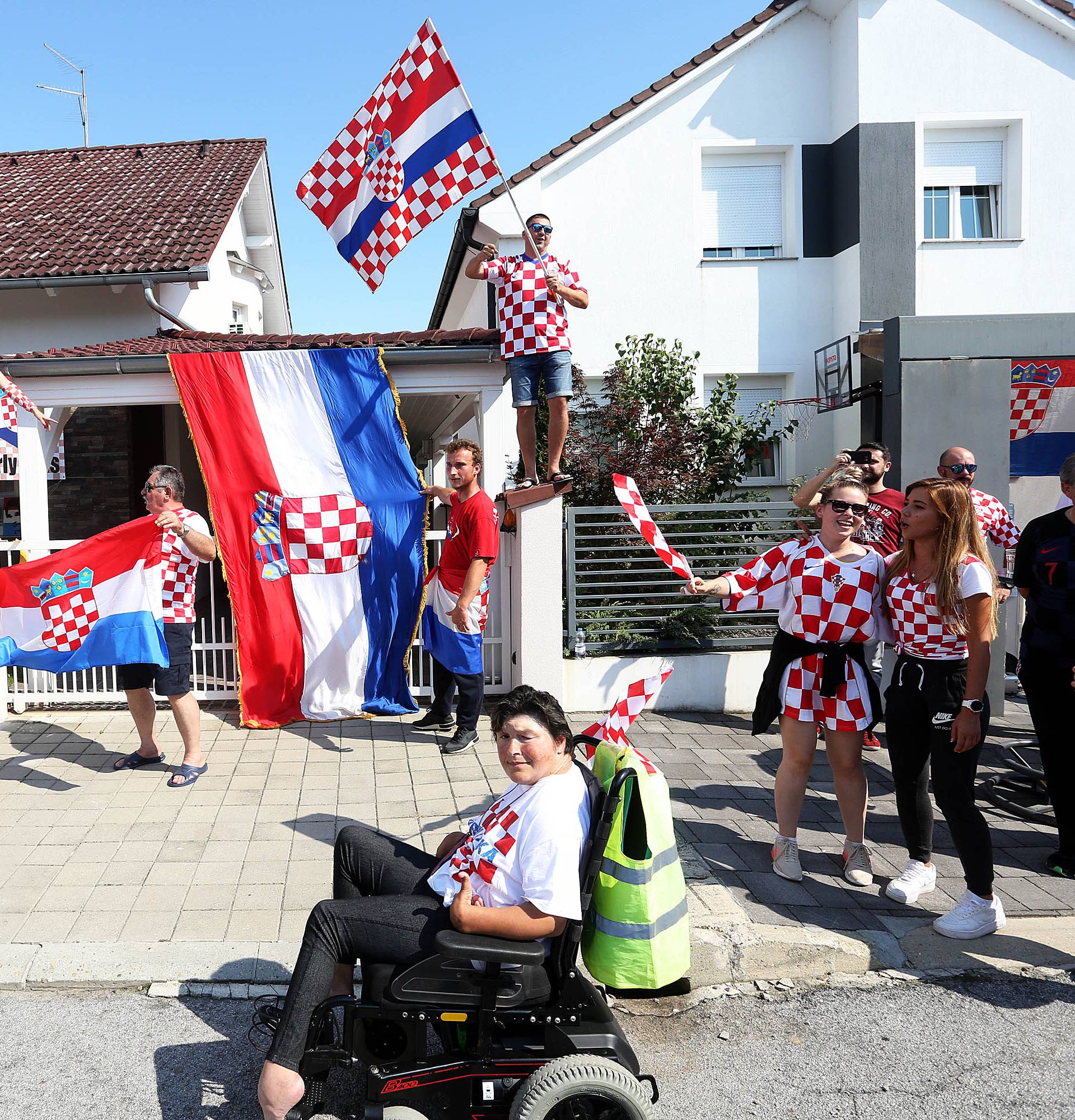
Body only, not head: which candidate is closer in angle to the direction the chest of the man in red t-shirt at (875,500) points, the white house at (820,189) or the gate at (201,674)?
the gate

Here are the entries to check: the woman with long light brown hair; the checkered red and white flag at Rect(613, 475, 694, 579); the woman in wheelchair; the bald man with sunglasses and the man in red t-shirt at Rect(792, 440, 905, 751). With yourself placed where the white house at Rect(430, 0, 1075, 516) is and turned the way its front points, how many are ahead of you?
5

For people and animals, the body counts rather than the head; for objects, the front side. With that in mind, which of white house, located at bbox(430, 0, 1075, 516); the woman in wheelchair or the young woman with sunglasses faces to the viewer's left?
the woman in wheelchair

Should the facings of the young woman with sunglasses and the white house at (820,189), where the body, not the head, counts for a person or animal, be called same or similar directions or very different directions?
same or similar directions

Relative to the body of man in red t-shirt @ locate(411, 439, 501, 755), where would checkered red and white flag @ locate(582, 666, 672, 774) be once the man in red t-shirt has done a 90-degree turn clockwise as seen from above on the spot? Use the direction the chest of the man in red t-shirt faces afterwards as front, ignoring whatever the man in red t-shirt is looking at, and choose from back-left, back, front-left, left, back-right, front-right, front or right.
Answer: back-left

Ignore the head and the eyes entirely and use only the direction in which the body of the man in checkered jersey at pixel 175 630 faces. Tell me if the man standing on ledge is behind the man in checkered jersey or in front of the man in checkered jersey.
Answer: behind

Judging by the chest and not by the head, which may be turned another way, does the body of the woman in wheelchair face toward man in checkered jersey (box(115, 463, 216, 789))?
no

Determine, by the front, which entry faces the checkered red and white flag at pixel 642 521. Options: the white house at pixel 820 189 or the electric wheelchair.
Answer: the white house

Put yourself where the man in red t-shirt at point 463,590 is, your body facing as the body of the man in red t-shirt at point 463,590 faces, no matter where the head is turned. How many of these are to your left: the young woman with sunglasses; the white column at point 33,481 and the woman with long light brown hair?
2

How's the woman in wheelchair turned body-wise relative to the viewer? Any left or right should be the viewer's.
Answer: facing to the left of the viewer

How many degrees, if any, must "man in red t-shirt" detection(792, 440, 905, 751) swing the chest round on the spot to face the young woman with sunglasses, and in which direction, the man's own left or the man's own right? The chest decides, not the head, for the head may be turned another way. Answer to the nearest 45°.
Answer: approximately 45° to the man's own left

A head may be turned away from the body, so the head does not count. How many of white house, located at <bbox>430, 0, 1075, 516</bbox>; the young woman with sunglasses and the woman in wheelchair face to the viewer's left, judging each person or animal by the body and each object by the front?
1

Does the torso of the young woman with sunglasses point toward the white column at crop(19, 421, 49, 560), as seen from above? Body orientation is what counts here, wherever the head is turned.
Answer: no

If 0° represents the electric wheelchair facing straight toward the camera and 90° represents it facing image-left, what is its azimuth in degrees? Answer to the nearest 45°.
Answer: approximately 90°

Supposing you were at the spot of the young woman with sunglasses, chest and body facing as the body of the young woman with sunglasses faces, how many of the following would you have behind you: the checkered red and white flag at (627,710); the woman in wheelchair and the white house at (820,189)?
1

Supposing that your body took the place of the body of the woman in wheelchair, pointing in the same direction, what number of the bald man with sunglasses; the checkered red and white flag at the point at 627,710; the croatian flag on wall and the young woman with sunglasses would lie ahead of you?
0

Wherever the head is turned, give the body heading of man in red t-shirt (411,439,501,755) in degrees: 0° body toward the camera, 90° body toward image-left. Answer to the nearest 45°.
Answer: approximately 45°

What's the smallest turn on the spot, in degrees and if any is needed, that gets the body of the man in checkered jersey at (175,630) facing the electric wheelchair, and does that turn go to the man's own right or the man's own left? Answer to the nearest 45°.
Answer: approximately 45° to the man's own left

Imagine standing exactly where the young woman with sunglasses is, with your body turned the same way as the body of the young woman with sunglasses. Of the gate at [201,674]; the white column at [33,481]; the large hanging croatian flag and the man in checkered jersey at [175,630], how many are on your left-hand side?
0

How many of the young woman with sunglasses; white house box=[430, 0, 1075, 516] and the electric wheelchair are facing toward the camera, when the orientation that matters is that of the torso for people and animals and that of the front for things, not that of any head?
2
